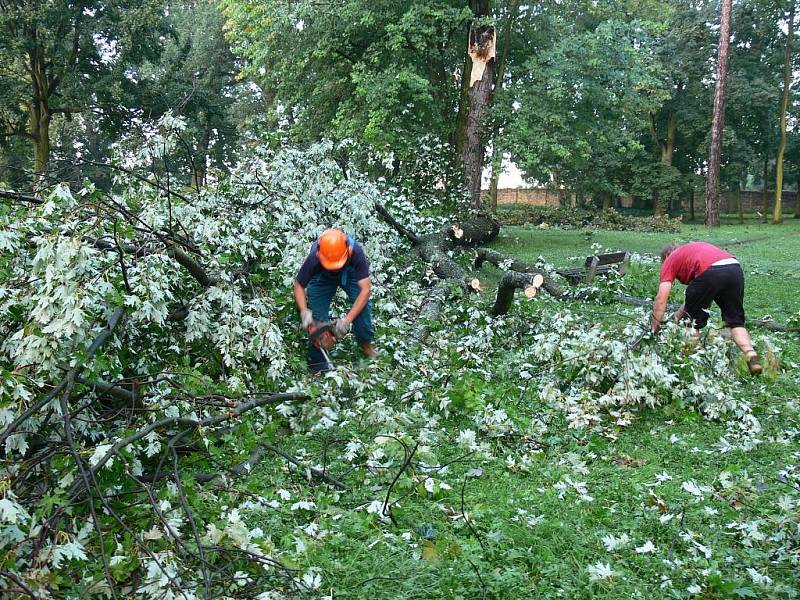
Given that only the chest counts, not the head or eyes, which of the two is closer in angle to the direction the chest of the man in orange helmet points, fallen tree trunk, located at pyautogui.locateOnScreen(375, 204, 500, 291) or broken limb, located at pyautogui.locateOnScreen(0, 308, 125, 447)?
the broken limb

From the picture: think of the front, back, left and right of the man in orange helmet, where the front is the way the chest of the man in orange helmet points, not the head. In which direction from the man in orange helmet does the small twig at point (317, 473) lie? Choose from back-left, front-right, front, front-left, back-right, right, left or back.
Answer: front

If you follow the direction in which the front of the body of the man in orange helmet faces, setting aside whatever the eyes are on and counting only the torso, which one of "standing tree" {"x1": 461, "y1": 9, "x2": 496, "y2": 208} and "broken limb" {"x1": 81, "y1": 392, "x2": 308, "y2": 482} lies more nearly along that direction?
the broken limb

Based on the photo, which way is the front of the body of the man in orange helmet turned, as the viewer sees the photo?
toward the camera

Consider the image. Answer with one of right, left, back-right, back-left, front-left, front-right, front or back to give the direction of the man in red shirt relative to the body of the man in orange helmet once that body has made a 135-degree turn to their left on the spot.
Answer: front-right

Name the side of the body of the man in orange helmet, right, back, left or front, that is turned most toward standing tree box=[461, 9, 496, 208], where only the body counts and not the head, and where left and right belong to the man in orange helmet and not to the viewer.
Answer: back

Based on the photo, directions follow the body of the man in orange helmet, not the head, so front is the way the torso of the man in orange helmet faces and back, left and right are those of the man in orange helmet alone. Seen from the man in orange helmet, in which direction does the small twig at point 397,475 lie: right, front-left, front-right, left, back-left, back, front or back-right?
front

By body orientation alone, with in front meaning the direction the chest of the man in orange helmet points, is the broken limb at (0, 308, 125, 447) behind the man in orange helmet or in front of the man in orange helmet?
in front

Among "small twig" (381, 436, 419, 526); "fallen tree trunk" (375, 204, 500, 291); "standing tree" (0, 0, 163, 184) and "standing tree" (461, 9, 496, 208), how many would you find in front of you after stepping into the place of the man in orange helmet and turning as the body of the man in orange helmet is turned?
1
